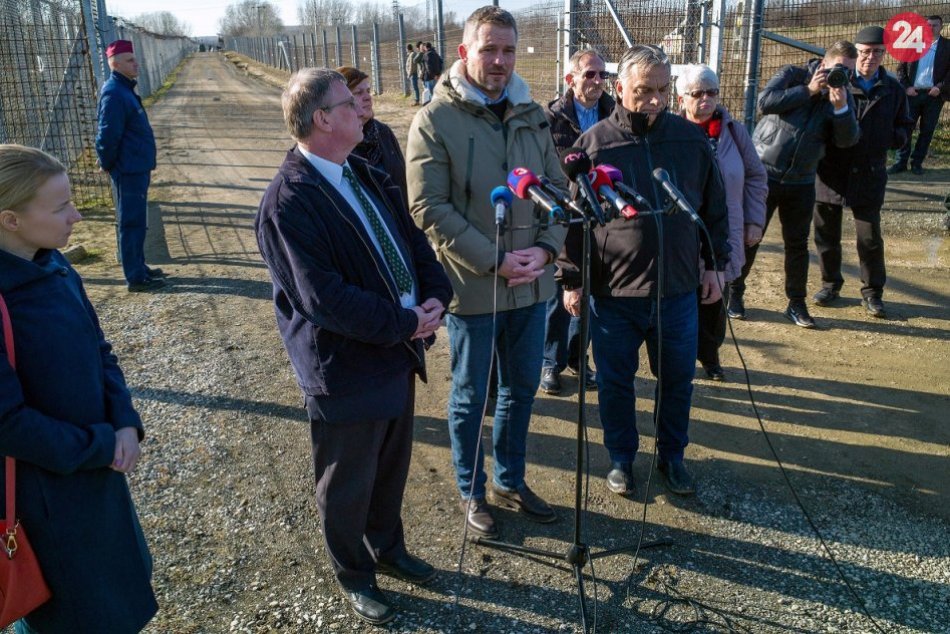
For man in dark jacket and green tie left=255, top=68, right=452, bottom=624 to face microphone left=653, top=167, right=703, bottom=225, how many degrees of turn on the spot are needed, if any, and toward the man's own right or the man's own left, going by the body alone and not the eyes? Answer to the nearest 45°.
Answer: approximately 45° to the man's own left

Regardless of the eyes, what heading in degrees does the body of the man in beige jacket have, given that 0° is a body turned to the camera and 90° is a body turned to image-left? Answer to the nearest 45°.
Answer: approximately 315°

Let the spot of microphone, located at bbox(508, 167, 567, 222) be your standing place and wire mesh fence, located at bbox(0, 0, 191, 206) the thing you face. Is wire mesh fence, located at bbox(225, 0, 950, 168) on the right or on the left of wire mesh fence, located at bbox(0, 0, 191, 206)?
right

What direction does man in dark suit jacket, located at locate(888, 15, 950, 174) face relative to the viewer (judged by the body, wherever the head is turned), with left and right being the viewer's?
facing the viewer and to the left of the viewer

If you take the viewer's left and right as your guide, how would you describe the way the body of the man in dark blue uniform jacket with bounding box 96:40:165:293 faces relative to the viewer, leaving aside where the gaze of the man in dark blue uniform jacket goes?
facing to the right of the viewer

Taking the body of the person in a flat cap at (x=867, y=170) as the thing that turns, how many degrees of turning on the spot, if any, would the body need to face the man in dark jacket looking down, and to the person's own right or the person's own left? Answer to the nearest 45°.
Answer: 0° — they already face them

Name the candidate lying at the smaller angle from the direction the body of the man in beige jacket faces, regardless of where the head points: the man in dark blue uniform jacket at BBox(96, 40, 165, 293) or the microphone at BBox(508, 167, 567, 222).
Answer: the microphone

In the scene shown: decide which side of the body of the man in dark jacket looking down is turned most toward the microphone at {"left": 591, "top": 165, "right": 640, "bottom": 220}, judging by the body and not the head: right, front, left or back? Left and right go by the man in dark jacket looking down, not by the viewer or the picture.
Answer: front

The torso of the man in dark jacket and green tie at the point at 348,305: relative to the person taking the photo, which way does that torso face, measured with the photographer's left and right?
facing the viewer and to the right of the viewer

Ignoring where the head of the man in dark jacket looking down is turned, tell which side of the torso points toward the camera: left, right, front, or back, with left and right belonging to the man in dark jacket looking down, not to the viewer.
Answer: front

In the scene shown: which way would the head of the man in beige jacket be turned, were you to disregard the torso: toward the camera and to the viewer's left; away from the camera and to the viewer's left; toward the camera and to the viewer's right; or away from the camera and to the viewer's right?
toward the camera and to the viewer's right
